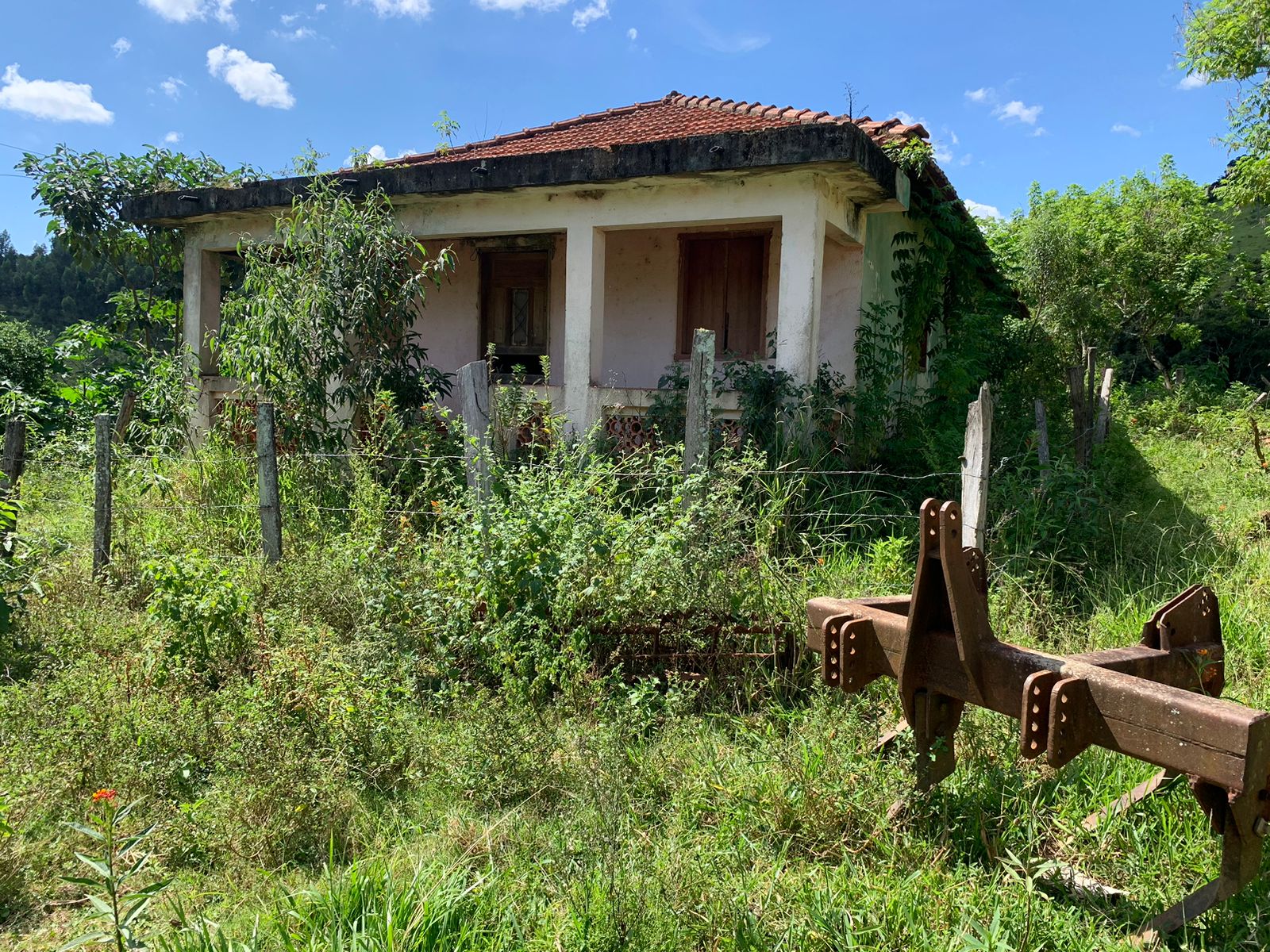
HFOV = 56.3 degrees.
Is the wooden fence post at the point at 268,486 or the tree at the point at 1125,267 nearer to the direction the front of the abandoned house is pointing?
the wooden fence post

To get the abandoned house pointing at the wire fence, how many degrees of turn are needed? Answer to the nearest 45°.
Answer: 0° — it already faces it

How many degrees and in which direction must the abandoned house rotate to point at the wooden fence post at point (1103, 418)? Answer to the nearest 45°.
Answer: approximately 135° to its left

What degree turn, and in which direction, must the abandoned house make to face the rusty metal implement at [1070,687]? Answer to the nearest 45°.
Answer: approximately 45° to its left

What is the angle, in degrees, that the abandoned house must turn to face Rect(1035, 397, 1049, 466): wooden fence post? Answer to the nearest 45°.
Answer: approximately 90° to its left

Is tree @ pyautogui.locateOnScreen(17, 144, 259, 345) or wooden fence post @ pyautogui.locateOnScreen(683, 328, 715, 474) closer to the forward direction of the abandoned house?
the wooden fence post

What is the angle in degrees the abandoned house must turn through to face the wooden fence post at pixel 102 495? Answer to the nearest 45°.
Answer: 0° — it already faces it

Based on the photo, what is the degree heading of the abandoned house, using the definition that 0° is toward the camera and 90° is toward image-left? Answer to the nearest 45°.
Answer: approximately 45°

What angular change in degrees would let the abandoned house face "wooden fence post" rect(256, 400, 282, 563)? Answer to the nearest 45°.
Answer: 0° — it already faces it

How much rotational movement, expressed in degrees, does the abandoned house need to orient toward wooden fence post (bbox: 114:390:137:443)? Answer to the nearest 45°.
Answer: approximately 45° to its right

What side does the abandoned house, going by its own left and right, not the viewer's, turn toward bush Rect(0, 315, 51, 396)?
right
